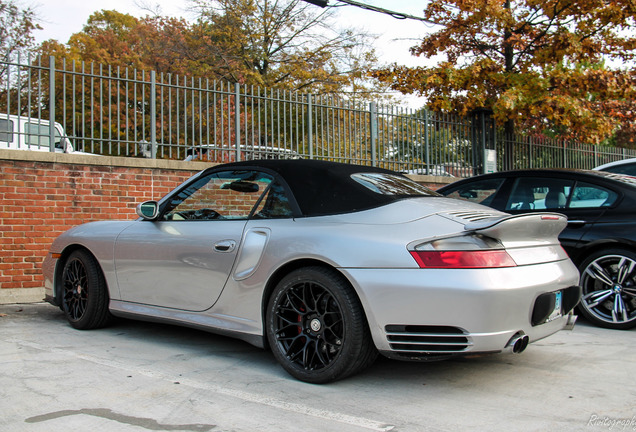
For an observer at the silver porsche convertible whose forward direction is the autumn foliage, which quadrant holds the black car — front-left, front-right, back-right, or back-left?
front-right

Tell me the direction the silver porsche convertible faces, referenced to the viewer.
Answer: facing away from the viewer and to the left of the viewer

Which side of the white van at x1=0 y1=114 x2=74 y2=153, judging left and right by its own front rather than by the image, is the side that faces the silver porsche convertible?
right

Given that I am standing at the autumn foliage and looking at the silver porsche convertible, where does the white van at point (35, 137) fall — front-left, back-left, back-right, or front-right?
front-right

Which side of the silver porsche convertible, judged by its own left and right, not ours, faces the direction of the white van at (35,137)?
front

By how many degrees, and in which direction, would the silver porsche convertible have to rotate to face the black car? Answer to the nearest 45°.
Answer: approximately 90° to its right

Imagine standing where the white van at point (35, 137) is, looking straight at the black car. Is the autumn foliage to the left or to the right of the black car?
left

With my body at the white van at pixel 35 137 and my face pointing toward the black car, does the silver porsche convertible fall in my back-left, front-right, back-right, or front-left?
front-right

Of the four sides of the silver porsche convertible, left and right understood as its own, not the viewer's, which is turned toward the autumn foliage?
right

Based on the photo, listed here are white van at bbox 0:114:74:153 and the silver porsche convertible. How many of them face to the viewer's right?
1

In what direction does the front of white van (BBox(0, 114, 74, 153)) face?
to the viewer's right
